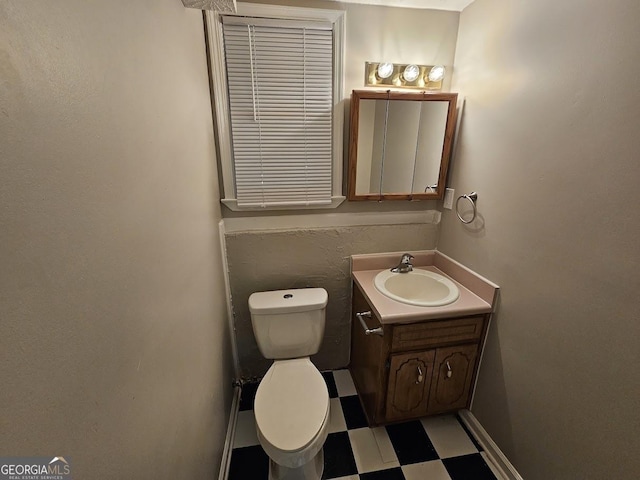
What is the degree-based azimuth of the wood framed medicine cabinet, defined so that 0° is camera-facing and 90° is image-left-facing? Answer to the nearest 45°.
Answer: approximately 0°

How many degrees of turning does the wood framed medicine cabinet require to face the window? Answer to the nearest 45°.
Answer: approximately 90° to its right
